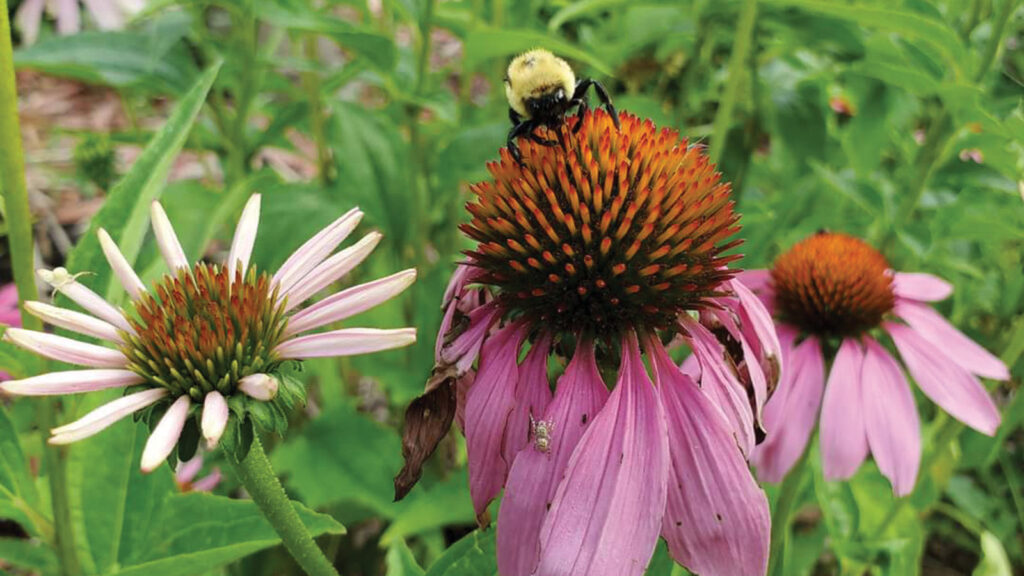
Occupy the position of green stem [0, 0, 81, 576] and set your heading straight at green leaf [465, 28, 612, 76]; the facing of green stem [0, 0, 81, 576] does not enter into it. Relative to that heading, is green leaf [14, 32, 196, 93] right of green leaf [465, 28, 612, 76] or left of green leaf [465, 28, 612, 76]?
left

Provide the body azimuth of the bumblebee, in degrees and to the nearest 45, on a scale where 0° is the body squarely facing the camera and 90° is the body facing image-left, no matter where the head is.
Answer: approximately 0°

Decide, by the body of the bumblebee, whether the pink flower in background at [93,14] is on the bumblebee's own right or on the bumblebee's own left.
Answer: on the bumblebee's own right

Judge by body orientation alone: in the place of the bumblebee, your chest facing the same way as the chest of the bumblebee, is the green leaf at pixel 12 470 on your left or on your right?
on your right
